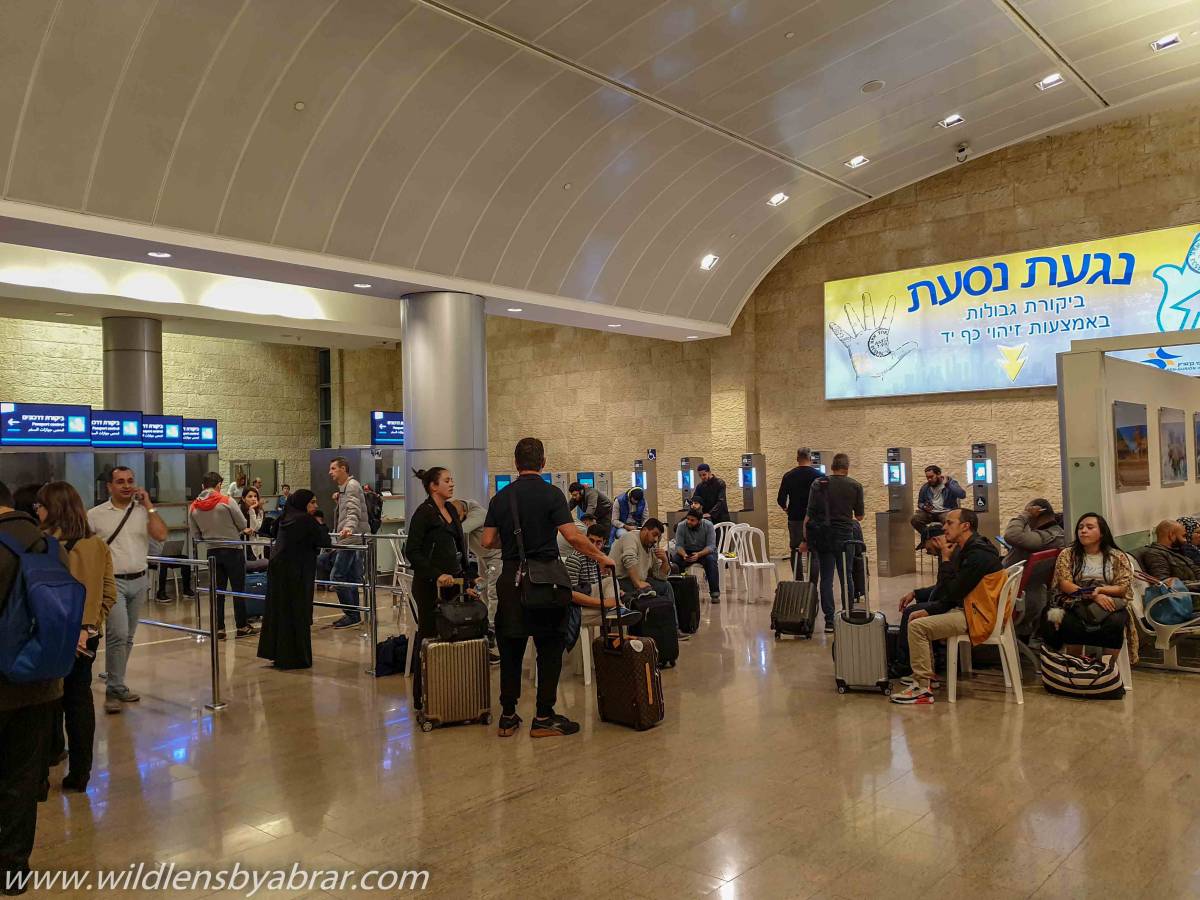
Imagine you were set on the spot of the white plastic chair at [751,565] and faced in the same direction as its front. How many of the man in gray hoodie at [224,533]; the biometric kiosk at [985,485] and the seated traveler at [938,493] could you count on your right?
1

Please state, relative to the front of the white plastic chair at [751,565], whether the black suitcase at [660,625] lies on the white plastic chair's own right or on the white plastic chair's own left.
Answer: on the white plastic chair's own right

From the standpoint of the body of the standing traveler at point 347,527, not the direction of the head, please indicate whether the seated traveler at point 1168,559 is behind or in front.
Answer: behind

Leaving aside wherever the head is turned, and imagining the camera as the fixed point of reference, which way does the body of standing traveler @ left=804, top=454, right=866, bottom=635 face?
away from the camera

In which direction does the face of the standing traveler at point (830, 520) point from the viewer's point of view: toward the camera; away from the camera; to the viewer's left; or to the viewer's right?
away from the camera

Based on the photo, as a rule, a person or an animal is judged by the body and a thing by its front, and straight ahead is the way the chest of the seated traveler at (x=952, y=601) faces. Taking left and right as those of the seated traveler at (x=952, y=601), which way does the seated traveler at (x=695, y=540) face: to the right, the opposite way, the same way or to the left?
to the left

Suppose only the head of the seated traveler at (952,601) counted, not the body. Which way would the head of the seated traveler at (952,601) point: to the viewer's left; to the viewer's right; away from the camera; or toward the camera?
to the viewer's left

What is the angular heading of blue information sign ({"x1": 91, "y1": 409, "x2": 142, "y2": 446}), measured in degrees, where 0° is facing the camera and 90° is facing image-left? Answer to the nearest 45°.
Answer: approximately 0°

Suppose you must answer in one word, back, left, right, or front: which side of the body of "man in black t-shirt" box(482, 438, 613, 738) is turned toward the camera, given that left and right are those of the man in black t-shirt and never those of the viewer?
back

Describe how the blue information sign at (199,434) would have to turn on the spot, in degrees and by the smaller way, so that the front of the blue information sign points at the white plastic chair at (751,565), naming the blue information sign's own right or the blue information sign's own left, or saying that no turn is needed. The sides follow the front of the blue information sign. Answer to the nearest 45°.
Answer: approximately 45° to the blue information sign's own left

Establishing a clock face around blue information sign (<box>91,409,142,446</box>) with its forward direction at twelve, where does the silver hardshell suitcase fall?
The silver hardshell suitcase is roughly at 11 o'clock from the blue information sign.

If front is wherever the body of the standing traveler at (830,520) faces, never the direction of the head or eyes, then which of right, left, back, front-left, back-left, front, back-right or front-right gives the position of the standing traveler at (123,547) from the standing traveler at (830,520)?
back-left
